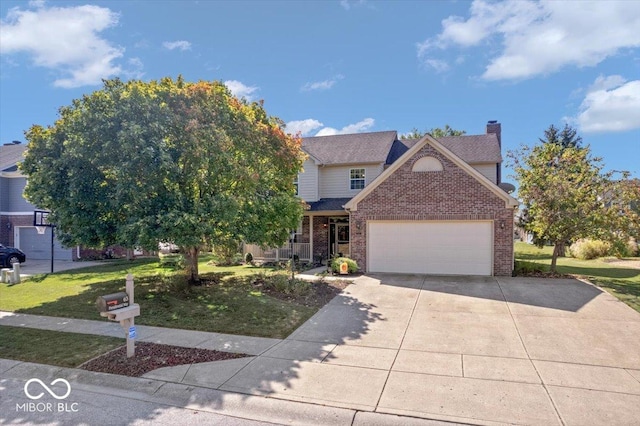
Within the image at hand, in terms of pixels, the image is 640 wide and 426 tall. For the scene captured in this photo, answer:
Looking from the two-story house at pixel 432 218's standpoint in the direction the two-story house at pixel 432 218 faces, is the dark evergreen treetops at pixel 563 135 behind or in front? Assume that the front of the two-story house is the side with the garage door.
behind

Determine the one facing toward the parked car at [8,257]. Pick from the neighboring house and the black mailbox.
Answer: the neighboring house

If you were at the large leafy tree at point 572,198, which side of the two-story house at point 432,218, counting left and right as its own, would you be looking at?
left

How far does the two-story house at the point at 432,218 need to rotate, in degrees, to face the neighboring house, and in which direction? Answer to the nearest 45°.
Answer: approximately 90° to its right

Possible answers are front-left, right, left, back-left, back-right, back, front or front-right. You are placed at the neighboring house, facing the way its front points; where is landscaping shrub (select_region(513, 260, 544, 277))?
front-left

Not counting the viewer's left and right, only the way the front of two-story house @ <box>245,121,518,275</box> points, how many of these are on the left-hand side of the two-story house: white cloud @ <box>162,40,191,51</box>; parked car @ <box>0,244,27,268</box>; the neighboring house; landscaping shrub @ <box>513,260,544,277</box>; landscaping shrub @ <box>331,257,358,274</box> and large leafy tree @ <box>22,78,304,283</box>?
1

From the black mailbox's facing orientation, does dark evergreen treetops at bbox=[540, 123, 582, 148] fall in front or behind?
behind

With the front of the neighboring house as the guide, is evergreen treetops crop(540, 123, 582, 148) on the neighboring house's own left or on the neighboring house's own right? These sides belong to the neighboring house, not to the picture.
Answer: on the neighboring house's own left

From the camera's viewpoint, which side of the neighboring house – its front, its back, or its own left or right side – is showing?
front

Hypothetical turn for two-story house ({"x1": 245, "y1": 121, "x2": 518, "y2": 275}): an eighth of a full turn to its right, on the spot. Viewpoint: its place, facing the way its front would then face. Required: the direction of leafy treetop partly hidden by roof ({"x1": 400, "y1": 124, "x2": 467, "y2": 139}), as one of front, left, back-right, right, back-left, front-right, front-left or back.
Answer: back-right

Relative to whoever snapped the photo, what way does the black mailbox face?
facing the viewer and to the left of the viewer

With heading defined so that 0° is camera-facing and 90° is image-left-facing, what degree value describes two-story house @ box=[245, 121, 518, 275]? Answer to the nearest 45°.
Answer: approximately 0°

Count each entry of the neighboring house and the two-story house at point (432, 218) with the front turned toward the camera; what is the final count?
2

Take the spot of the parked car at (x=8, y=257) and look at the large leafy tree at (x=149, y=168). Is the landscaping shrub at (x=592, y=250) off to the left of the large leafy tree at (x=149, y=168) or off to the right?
left
